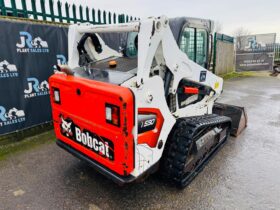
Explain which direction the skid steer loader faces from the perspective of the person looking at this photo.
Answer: facing away from the viewer and to the right of the viewer
